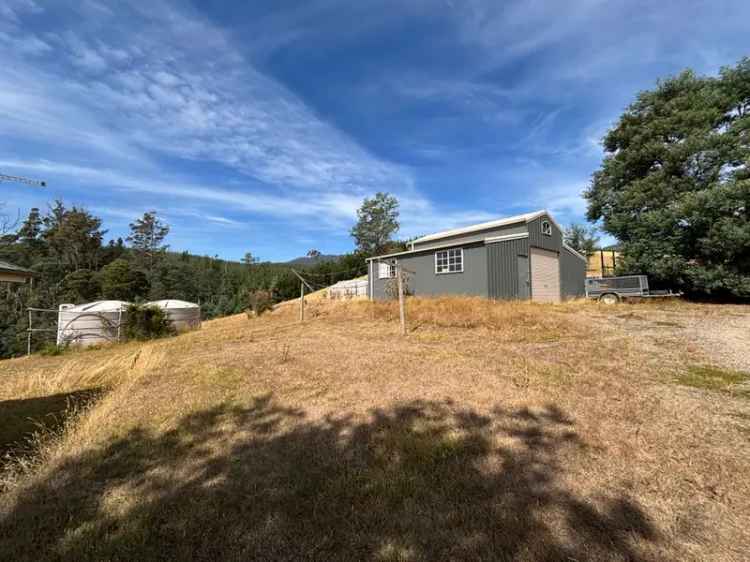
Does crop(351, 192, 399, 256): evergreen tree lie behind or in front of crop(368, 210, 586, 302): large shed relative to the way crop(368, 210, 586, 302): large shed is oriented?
behind

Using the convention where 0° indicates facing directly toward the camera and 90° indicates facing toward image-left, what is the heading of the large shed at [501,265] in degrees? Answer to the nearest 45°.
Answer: approximately 315°

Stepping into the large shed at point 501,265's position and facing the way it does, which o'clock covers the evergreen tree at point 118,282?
The evergreen tree is roughly at 5 o'clock from the large shed.

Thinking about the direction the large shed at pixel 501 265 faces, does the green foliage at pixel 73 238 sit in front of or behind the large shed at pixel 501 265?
behind

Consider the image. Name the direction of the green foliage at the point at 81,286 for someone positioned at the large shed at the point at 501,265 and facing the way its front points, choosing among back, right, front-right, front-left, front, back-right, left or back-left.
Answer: back-right

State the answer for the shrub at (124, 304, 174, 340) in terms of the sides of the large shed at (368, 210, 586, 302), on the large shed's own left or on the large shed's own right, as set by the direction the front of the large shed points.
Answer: on the large shed's own right
